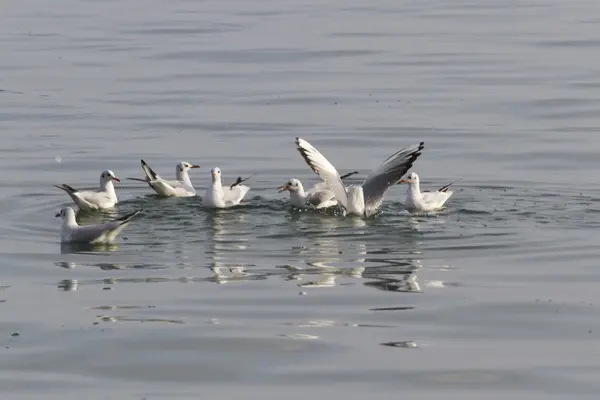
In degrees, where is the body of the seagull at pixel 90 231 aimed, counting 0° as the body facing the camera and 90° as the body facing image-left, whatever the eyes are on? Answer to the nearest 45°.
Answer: approximately 90°

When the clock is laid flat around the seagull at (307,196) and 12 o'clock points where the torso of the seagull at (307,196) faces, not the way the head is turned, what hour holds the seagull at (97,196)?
the seagull at (97,196) is roughly at 12 o'clock from the seagull at (307,196).

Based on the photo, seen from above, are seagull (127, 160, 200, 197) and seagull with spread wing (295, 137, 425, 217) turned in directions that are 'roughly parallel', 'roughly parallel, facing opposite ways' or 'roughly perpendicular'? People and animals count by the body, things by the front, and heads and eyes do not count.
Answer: roughly perpendicular

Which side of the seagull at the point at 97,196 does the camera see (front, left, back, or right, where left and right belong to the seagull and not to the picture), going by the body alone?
right

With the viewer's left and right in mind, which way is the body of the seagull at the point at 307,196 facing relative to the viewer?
facing to the left of the viewer

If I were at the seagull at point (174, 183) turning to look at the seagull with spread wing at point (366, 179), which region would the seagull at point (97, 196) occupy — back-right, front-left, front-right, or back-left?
back-right

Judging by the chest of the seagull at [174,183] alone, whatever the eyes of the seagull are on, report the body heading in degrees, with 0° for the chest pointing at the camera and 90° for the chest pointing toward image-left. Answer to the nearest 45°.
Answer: approximately 270°

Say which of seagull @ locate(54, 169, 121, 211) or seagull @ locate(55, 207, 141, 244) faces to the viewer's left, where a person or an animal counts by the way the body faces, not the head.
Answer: seagull @ locate(55, 207, 141, 244)
